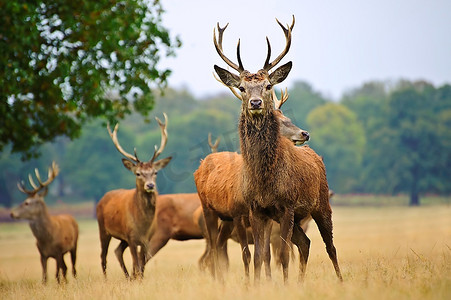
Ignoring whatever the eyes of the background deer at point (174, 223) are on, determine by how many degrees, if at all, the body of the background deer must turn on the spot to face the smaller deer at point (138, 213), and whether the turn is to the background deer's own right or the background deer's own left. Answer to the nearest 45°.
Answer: approximately 135° to the background deer's own right

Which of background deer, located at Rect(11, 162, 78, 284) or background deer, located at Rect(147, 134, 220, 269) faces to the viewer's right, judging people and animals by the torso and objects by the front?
background deer, located at Rect(147, 134, 220, 269)

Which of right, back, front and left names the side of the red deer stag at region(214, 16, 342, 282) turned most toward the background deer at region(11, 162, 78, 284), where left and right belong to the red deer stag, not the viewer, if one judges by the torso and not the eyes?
right

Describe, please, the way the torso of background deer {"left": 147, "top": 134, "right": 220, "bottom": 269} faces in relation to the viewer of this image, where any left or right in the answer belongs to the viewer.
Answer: facing to the right of the viewer

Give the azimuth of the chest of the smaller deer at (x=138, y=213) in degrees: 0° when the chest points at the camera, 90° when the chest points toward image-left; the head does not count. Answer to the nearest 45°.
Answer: approximately 315°

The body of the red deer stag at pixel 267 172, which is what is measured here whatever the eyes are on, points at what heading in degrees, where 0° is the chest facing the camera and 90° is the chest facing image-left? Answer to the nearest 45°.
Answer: approximately 45°
